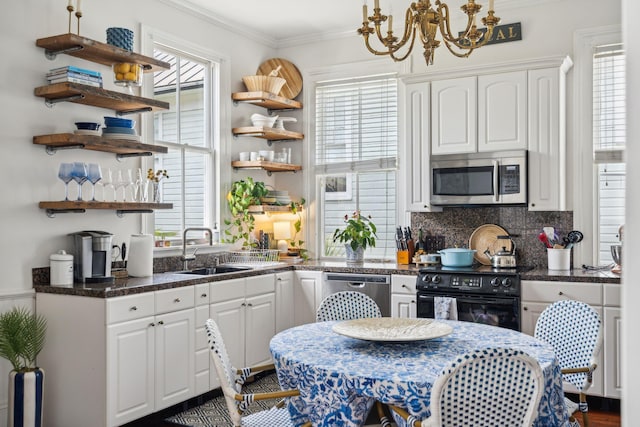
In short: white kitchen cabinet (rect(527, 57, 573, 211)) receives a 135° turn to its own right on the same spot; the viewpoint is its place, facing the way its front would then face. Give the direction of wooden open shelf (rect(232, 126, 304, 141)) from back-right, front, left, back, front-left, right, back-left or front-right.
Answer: front-left

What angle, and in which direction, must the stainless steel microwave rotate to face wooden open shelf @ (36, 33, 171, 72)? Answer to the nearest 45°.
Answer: approximately 45° to its right

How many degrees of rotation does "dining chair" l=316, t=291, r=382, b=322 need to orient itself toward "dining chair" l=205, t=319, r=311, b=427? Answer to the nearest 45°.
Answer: approximately 45° to its right

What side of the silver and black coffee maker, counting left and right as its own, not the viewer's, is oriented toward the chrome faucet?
left

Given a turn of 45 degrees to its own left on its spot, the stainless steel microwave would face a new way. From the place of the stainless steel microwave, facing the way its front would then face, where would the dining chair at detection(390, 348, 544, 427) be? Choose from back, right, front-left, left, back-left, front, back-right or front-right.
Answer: front-right

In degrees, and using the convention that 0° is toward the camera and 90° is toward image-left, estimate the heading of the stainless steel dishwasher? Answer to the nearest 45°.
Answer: approximately 0°

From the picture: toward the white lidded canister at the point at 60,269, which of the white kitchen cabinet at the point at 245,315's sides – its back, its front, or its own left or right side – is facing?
right

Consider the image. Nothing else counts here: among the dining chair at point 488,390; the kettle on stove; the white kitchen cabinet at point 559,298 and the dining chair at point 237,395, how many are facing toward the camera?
1

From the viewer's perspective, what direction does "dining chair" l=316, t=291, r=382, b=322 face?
toward the camera

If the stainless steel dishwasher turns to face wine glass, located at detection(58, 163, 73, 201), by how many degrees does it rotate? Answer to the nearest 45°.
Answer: approximately 45° to its right

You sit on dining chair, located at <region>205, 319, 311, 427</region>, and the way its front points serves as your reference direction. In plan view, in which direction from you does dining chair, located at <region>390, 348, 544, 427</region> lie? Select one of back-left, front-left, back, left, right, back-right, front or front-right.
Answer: front-right

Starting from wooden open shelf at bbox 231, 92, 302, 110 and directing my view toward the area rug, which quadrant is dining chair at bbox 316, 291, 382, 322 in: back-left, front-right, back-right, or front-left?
front-left

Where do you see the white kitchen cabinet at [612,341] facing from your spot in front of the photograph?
facing the viewer

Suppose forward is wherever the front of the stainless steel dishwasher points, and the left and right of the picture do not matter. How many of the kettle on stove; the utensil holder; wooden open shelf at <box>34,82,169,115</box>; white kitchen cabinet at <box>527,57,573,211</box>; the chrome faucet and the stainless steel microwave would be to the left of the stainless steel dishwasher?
4

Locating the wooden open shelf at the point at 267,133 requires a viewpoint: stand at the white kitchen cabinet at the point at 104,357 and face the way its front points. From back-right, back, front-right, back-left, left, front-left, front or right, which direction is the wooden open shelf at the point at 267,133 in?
left

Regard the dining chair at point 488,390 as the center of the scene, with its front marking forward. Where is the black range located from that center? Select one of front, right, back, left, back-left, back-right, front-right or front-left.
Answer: front-right

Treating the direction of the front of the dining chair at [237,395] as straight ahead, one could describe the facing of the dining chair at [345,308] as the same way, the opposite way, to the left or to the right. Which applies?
to the right
